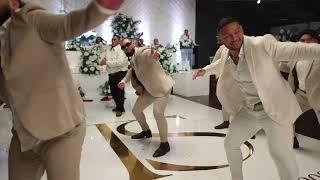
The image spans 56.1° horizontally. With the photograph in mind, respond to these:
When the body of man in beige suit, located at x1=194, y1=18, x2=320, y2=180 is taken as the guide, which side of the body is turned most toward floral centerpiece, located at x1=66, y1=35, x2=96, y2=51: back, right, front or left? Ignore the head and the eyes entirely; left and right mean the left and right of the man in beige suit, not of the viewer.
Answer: right

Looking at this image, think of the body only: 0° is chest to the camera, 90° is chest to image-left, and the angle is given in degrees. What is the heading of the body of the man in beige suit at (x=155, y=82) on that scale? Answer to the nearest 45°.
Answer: approximately 45°

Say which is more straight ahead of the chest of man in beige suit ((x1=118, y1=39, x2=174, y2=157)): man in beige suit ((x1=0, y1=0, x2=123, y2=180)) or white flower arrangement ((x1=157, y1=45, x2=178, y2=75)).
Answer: the man in beige suit

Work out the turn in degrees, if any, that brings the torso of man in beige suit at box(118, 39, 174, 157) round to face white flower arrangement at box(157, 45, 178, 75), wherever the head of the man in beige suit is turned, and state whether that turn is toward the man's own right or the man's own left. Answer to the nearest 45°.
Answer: approximately 135° to the man's own right

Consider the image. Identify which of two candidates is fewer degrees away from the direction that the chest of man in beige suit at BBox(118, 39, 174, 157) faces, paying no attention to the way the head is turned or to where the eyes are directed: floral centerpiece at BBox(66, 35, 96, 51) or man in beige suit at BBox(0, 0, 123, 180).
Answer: the man in beige suit

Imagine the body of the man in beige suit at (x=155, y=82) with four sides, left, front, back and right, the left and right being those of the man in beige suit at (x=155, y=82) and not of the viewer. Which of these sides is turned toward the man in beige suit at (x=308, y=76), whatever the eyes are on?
left

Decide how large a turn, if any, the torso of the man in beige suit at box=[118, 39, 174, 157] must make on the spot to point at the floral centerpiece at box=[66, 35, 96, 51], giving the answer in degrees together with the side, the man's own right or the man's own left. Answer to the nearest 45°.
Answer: approximately 135° to the man's own right

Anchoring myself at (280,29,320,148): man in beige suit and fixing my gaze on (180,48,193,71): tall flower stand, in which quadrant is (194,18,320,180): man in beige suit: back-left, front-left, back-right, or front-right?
back-left

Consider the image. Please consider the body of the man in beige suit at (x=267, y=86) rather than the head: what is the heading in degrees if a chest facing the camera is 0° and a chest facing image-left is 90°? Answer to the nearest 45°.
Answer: approximately 45°

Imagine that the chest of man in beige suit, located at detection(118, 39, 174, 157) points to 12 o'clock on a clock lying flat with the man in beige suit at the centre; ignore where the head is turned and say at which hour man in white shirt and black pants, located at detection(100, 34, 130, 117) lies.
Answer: The man in white shirt and black pants is roughly at 4 o'clock from the man in beige suit.

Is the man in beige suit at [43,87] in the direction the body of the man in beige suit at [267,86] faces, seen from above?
yes

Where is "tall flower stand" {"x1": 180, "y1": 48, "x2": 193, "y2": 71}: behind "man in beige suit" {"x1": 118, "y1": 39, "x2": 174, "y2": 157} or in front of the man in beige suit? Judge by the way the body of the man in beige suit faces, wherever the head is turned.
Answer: behind
